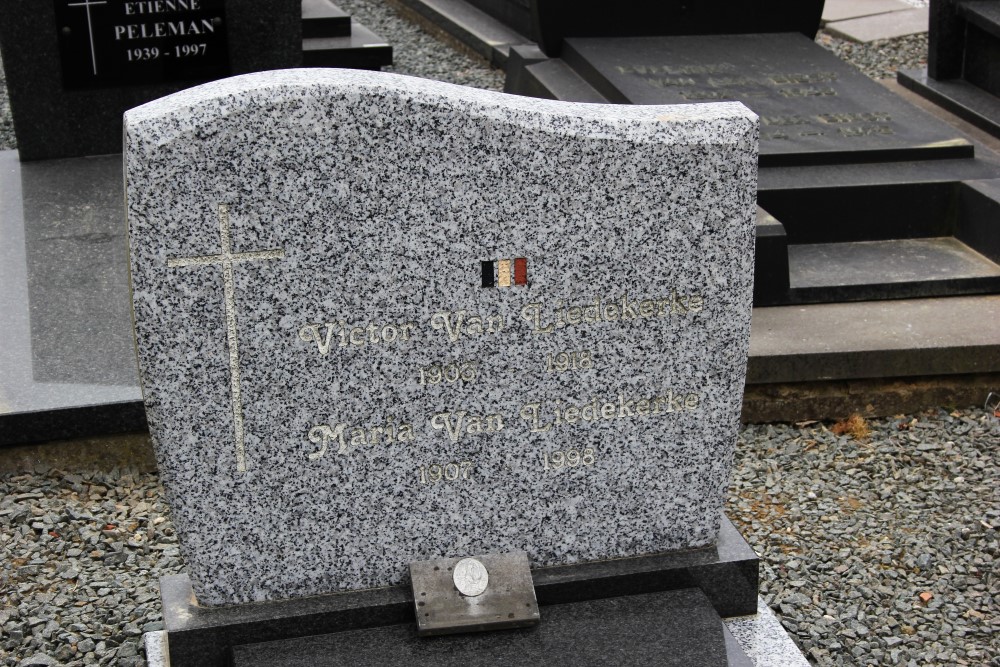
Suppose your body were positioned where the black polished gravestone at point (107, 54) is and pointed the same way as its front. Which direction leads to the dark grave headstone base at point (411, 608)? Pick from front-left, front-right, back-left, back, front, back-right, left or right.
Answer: front

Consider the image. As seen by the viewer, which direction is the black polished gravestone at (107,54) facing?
toward the camera

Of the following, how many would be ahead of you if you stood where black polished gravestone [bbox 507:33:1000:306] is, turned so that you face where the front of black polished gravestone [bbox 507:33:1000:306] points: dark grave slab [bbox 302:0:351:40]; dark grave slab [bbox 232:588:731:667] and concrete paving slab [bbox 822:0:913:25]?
1

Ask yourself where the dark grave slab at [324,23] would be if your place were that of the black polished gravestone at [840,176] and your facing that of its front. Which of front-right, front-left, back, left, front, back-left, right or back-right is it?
back-right

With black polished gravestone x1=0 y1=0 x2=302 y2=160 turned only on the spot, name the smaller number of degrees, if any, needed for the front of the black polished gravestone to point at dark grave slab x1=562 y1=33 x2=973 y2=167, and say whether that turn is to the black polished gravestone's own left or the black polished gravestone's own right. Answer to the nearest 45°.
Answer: approximately 90° to the black polished gravestone's own left

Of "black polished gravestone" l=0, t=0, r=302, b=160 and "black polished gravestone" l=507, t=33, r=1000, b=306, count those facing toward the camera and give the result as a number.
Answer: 2

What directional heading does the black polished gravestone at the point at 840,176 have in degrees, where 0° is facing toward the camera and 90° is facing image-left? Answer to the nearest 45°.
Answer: approximately 0°

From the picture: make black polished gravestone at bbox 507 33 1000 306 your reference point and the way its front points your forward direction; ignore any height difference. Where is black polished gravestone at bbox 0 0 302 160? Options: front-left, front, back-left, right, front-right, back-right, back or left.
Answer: right

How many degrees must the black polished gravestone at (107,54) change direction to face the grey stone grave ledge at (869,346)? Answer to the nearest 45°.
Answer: approximately 45° to its left

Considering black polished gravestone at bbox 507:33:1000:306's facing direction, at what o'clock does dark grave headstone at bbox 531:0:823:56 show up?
The dark grave headstone is roughly at 5 o'clock from the black polished gravestone.

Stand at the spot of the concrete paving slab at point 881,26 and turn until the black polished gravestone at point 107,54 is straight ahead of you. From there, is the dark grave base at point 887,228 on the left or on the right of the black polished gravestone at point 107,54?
left
